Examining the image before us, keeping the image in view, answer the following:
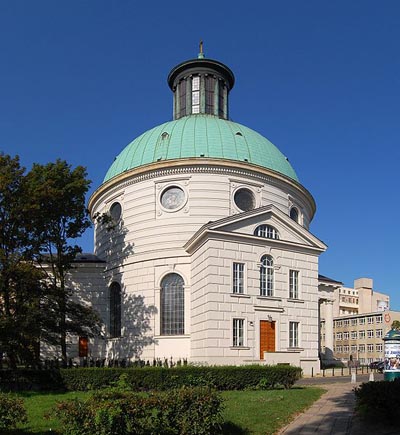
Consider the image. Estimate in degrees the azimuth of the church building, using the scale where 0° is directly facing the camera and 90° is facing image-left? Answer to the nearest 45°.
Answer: approximately 315°

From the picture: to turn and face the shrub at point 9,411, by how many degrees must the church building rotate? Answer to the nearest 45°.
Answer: approximately 45° to its right

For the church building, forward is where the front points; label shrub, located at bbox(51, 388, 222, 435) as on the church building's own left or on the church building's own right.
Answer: on the church building's own right

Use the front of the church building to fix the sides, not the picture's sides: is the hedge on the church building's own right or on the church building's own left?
on the church building's own right
